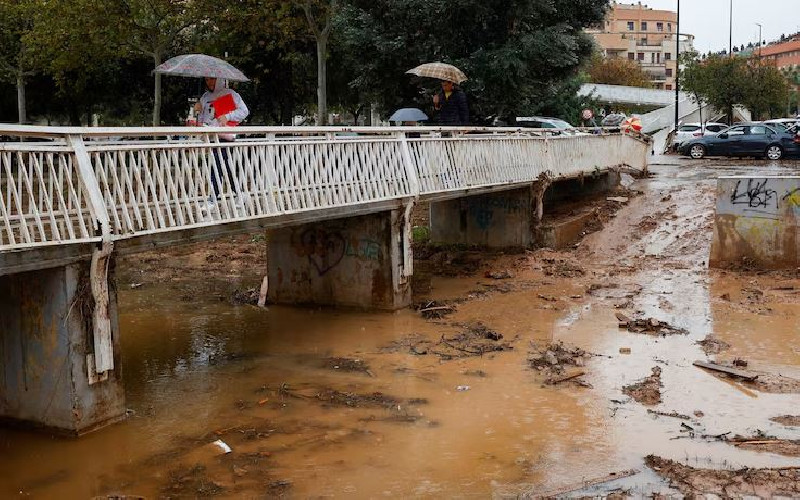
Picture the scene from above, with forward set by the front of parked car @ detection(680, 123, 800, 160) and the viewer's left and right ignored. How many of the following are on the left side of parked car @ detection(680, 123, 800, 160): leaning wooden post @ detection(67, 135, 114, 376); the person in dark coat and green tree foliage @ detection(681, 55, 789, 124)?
2

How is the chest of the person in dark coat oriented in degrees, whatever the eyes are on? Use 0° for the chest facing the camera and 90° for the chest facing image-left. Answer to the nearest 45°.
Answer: approximately 45°

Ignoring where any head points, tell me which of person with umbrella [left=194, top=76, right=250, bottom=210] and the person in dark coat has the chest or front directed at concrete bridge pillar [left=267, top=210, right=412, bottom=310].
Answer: the person in dark coat

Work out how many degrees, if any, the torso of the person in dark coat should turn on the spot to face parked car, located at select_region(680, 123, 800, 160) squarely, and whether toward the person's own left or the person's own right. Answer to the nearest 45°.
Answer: approximately 180°

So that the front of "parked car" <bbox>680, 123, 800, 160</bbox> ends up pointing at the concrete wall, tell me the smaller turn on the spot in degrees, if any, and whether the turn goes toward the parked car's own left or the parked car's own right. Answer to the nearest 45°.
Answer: approximately 90° to the parked car's own left

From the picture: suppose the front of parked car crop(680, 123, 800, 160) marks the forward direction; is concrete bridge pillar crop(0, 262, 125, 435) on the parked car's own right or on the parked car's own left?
on the parked car's own left

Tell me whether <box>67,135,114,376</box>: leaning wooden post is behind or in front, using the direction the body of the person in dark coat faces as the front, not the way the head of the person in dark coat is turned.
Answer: in front

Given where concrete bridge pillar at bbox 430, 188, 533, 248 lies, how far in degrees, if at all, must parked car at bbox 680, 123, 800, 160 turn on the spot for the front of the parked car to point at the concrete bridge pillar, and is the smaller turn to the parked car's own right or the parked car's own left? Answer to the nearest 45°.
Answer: approximately 90° to the parked car's own left

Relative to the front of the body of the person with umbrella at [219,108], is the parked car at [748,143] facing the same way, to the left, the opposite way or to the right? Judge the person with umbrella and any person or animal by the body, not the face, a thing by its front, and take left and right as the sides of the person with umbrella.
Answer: to the right

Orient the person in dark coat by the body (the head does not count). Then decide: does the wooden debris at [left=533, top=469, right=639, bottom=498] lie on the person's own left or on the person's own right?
on the person's own left

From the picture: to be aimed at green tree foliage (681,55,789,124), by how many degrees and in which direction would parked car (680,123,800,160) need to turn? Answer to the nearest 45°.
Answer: approximately 90° to its right

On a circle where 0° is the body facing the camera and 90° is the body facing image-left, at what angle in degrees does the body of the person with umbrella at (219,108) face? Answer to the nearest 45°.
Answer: approximately 45°

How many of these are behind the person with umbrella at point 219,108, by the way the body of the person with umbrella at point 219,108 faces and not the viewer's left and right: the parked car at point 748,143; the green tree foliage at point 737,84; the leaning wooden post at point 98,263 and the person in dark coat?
3

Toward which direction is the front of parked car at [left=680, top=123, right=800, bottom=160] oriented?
to the viewer's left
